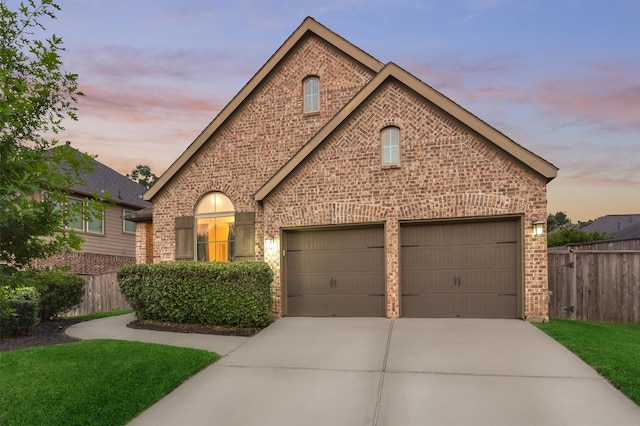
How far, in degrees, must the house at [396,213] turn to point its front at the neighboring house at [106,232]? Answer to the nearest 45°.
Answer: approximately 135° to its right

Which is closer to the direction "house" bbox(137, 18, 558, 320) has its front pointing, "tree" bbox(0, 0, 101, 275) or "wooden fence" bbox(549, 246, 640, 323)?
the tree

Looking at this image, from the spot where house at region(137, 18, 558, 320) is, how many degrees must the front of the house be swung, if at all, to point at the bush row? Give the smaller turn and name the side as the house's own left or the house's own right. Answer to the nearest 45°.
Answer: approximately 90° to the house's own right

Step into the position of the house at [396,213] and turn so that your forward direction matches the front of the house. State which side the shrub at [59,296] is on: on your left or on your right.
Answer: on your right

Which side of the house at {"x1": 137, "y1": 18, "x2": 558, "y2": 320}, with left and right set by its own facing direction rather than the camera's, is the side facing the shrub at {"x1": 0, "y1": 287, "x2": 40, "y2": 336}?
right

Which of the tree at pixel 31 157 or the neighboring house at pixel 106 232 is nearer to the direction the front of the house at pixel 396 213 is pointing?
the tree

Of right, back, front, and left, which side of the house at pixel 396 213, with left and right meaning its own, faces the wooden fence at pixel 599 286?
left

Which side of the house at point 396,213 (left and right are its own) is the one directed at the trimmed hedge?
right

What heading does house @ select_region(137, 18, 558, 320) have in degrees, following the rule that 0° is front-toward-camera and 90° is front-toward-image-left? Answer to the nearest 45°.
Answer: approximately 0°
